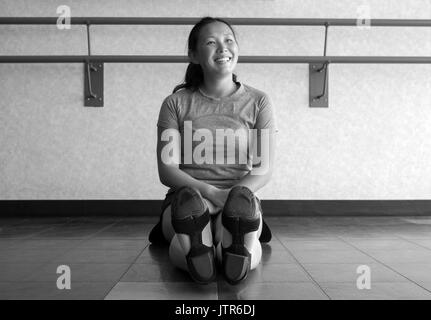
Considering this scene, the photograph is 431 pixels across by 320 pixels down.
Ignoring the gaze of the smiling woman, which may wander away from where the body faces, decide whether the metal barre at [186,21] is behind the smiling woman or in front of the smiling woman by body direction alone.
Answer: behind

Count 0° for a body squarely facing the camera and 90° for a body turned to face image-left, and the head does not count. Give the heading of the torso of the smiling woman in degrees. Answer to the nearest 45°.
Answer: approximately 0°
